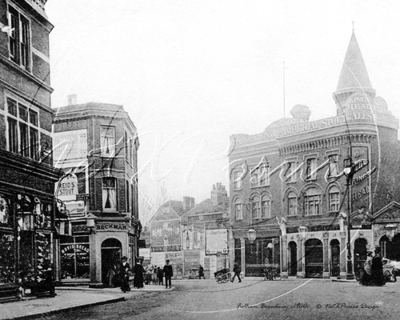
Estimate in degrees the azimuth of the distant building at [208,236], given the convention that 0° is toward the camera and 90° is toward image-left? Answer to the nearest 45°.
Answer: approximately 0°
